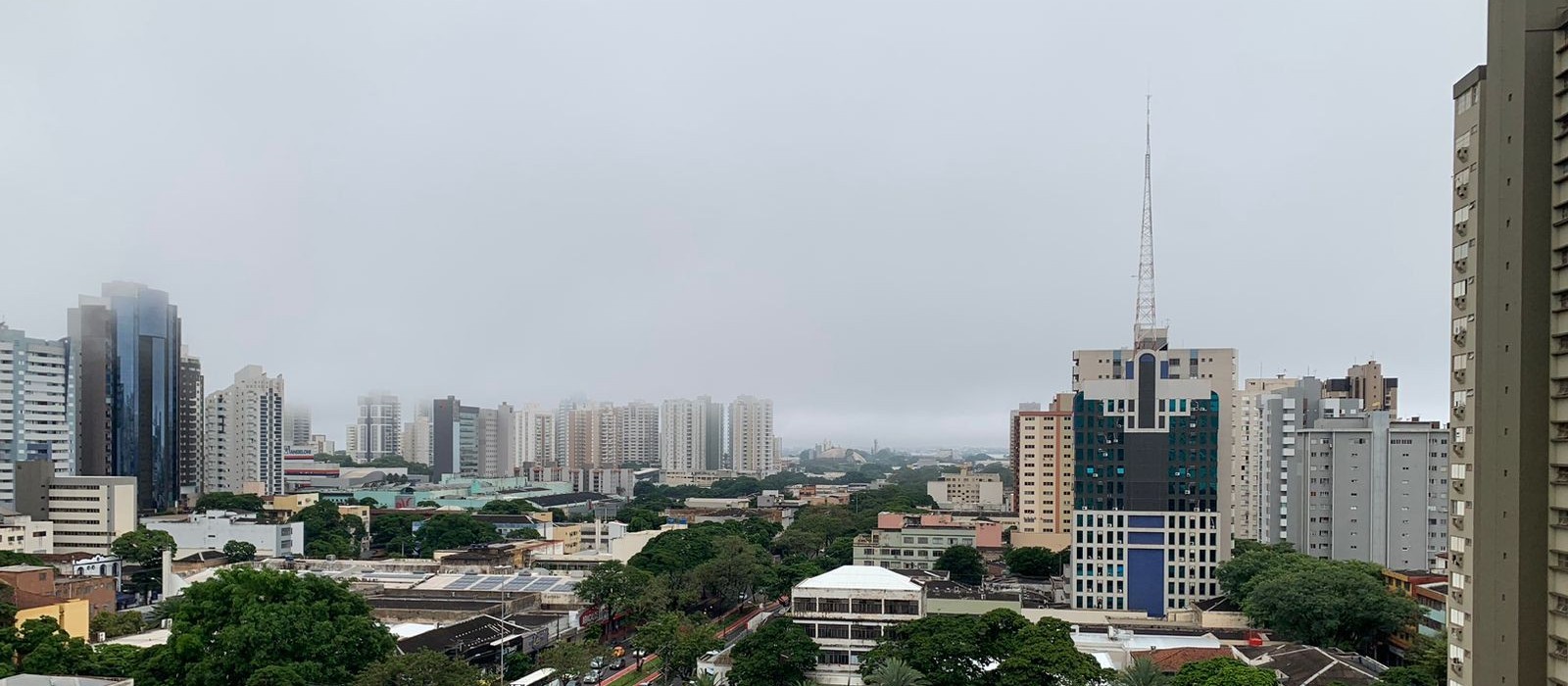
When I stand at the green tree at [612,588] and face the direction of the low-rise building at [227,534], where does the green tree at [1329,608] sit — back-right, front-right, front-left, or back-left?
back-right

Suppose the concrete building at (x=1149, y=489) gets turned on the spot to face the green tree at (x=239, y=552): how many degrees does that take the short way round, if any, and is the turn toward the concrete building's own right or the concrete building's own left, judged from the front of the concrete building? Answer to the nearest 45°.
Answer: approximately 90° to the concrete building's own right

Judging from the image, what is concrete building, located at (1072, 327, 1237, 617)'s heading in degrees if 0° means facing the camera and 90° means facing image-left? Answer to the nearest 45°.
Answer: approximately 0°

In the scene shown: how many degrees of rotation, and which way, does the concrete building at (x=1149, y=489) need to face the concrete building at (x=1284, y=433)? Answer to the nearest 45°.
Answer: approximately 180°

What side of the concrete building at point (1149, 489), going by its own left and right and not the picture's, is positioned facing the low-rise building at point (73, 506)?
right

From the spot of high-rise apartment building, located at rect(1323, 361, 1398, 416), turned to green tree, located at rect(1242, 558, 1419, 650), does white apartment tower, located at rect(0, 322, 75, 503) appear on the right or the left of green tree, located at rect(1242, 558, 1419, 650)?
right

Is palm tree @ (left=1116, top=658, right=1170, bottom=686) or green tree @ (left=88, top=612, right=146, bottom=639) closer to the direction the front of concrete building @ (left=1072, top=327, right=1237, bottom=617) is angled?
the palm tree

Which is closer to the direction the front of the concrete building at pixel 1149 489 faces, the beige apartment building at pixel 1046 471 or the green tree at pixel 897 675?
the green tree
